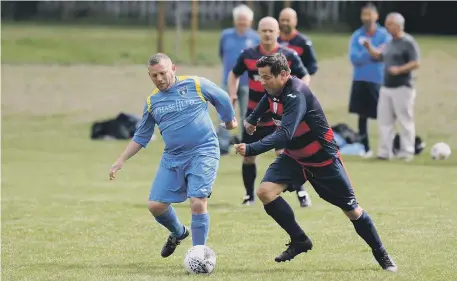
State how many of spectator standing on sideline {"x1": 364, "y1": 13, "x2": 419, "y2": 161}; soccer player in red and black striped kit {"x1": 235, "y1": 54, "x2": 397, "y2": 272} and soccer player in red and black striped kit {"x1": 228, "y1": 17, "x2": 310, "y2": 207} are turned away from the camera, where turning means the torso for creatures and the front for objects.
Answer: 0

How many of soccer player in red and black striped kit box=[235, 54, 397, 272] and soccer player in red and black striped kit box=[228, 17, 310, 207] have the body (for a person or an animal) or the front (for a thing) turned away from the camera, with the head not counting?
0

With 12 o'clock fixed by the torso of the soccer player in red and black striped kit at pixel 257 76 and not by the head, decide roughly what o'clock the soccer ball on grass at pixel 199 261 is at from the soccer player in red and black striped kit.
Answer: The soccer ball on grass is roughly at 12 o'clock from the soccer player in red and black striped kit.

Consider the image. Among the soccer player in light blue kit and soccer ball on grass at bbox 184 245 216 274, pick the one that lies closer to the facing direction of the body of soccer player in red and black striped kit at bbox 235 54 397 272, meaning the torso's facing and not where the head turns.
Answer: the soccer ball on grass

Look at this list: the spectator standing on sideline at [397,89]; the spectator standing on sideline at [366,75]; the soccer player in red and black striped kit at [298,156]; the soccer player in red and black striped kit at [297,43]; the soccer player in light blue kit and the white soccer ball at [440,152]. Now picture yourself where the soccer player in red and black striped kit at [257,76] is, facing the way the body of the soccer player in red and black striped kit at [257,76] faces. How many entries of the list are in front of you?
2

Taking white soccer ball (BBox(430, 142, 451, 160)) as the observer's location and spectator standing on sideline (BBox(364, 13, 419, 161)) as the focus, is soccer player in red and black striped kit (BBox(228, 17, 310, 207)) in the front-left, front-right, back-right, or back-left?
front-left

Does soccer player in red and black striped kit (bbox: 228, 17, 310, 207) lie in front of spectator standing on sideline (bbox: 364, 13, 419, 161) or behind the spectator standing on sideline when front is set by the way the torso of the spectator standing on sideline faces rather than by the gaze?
in front

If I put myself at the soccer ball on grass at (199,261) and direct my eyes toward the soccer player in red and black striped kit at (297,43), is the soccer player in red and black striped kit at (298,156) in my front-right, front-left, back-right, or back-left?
front-right

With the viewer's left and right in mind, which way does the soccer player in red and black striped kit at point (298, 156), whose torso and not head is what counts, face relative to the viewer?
facing the viewer and to the left of the viewer

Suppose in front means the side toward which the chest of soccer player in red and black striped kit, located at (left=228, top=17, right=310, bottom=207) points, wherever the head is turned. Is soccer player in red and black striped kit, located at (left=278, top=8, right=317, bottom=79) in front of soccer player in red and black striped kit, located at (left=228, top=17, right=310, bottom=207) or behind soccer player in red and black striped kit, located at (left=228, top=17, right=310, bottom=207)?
behind

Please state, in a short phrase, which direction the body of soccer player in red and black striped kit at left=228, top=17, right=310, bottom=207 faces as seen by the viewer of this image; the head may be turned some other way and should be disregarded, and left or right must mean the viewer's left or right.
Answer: facing the viewer

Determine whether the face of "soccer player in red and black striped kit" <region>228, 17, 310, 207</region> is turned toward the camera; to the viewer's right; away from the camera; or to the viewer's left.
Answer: toward the camera

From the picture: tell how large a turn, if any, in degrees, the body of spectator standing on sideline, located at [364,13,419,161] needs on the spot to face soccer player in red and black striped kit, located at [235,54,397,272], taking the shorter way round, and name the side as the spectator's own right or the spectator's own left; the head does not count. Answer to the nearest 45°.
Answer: approximately 45° to the spectator's own left

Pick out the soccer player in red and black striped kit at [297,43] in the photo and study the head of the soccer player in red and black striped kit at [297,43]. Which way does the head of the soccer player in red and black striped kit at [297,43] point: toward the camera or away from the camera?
toward the camera

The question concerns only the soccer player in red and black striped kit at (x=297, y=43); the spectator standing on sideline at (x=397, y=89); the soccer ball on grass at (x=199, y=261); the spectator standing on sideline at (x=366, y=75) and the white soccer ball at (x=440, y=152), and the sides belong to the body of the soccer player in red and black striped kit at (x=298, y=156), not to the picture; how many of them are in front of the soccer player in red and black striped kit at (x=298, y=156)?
1

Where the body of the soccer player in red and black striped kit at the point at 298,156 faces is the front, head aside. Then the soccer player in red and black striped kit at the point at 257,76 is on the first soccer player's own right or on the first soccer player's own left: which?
on the first soccer player's own right

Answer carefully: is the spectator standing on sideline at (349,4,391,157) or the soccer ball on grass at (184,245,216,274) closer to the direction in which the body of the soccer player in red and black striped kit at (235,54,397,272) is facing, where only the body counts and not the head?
the soccer ball on grass
